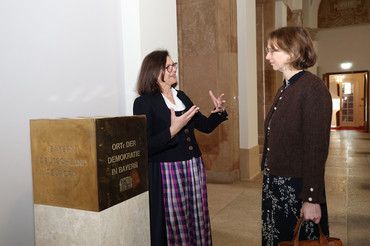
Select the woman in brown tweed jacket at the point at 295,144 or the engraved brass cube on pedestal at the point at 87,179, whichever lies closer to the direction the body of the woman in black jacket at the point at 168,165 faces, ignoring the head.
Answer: the woman in brown tweed jacket

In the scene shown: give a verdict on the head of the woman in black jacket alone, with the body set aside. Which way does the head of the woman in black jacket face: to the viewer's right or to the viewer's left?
to the viewer's right

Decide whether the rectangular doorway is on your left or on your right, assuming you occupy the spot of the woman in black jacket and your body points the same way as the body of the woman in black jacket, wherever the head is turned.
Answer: on your left

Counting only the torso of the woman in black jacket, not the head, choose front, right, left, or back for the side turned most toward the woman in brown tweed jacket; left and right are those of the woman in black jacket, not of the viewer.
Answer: front

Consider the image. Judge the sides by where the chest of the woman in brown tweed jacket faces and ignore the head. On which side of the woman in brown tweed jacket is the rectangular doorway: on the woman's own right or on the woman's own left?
on the woman's own right

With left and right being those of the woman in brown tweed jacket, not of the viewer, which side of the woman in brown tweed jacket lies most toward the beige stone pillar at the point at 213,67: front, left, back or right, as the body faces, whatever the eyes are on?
right

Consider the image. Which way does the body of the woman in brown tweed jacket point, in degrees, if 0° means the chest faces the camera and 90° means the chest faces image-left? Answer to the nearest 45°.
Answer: approximately 90°

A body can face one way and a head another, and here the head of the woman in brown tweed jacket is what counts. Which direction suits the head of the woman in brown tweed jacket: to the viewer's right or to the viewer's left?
to the viewer's left

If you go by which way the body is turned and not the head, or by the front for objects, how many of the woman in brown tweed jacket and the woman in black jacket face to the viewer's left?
1

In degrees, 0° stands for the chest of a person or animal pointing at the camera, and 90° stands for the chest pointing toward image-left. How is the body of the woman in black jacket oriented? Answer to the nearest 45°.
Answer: approximately 315°
